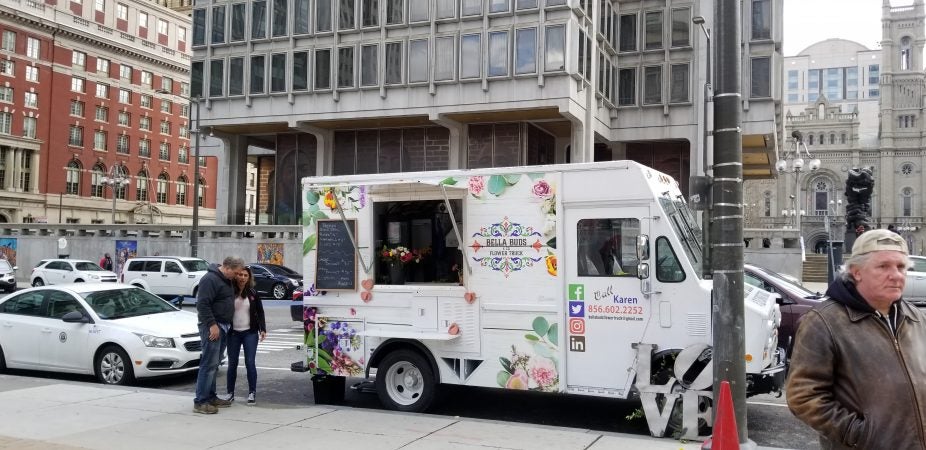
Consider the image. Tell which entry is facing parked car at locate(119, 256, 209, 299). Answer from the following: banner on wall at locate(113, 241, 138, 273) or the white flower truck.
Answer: the banner on wall

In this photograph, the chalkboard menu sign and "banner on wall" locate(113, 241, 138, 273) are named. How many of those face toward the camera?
2

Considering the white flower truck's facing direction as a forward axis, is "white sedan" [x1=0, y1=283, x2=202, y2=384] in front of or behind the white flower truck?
behind

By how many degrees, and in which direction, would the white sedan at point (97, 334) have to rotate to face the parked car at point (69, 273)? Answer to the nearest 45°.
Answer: approximately 135° to its left

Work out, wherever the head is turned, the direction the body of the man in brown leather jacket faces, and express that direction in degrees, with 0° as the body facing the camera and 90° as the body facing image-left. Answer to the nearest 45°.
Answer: approximately 315°

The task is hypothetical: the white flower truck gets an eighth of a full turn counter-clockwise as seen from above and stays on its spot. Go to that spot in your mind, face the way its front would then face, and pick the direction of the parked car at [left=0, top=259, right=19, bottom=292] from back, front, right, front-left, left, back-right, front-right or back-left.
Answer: back-left

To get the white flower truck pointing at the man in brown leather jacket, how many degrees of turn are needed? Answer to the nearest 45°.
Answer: approximately 45° to its right

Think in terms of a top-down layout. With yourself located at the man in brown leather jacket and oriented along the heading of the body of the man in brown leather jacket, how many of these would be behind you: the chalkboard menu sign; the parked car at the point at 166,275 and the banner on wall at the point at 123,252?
3

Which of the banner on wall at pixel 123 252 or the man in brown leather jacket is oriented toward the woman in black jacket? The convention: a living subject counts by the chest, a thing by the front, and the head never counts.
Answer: the banner on wall

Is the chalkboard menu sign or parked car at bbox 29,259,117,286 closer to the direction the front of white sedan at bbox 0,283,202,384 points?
the chalkboard menu sign

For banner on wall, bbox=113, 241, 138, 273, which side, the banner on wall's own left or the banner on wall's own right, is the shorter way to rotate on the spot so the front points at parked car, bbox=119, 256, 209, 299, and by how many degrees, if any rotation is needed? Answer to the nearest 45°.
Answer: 0° — it already faces it
